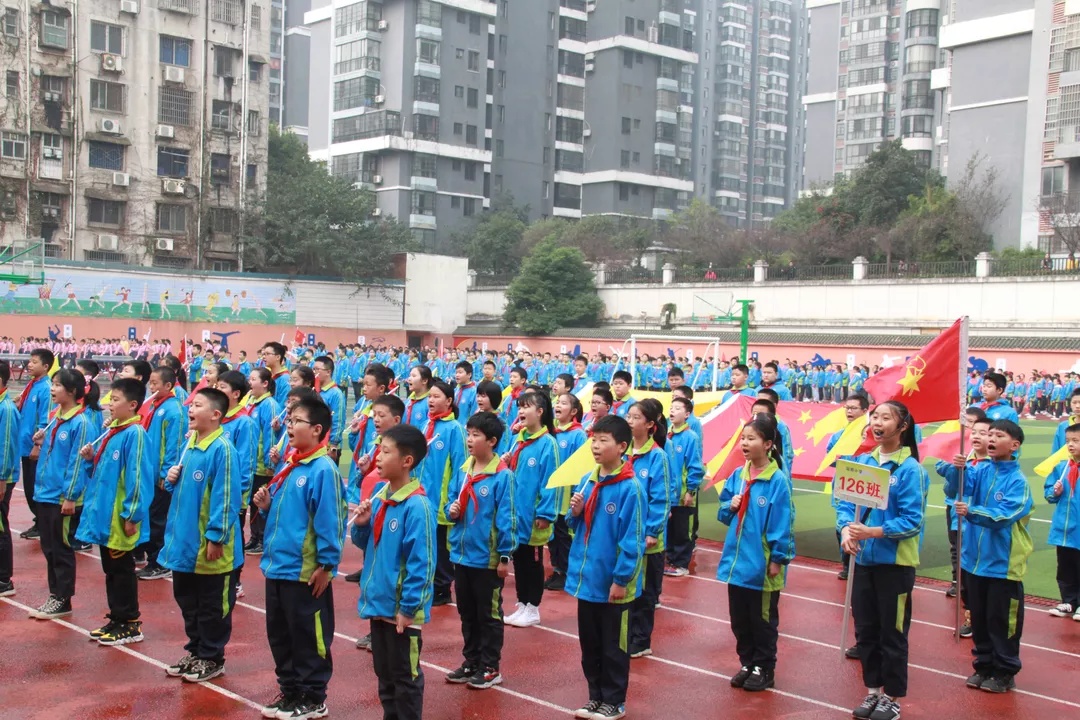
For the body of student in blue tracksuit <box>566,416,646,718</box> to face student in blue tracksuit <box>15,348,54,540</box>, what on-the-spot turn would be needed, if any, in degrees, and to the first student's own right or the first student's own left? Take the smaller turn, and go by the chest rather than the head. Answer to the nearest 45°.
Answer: approximately 90° to the first student's own right

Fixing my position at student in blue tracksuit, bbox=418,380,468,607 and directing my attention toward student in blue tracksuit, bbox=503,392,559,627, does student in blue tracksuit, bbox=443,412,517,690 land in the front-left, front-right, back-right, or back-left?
front-right

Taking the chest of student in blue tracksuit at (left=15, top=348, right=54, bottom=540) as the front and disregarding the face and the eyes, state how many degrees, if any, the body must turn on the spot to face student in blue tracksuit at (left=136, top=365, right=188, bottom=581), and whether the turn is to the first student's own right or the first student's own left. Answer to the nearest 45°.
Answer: approximately 90° to the first student's own left

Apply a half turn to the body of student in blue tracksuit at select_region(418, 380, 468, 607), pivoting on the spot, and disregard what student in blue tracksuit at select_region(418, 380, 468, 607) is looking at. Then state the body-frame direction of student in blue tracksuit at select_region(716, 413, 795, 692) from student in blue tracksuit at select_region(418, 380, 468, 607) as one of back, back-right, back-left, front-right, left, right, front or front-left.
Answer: right

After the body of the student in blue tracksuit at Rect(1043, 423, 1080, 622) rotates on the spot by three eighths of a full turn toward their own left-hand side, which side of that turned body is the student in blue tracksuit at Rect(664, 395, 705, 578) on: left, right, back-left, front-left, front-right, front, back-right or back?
back

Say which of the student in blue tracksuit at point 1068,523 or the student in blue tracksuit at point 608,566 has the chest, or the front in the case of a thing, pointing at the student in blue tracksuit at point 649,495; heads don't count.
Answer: the student in blue tracksuit at point 1068,523

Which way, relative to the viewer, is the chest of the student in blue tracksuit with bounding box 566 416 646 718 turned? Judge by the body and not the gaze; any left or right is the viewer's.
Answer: facing the viewer and to the left of the viewer

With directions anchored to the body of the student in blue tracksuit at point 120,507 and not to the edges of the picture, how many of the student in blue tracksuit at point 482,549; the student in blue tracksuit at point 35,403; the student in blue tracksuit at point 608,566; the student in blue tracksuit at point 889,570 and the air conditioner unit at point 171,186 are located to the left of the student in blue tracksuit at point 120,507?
3

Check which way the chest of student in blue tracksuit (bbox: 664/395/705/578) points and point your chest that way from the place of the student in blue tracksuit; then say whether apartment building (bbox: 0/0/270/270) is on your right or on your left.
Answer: on your right

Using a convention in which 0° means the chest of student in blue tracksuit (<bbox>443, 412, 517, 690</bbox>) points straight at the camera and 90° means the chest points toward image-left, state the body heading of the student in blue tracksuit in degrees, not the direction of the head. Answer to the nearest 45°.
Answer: approximately 45°

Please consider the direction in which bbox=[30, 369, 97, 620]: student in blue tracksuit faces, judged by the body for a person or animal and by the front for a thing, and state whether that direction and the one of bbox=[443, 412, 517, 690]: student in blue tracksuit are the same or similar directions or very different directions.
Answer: same or similar directions

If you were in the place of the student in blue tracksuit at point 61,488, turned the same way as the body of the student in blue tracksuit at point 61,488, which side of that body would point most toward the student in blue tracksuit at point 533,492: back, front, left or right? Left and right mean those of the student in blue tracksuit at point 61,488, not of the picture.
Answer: left

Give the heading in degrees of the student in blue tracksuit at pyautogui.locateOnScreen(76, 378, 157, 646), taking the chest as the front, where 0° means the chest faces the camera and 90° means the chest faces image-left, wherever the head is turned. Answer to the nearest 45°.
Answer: approximately 45°

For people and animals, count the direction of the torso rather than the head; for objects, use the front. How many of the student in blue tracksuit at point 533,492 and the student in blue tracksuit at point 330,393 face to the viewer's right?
0

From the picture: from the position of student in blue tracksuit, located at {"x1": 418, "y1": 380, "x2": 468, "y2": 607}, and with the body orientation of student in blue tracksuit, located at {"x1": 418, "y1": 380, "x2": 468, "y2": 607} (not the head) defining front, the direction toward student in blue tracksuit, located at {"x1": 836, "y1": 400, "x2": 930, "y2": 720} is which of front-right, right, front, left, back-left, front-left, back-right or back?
left

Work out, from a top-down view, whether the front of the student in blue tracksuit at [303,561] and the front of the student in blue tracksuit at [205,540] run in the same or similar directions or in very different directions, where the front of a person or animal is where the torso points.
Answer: same or similar directions

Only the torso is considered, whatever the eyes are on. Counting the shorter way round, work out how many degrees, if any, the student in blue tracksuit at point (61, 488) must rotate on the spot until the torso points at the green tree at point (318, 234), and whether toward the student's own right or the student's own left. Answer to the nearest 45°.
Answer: approximately 135° to the student's own right

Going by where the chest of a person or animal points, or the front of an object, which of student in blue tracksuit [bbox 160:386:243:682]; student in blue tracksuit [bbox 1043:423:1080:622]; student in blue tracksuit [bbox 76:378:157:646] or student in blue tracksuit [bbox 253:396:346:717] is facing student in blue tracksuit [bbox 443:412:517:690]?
student in blue tracksuit [bbox 1043:423:1080:622]

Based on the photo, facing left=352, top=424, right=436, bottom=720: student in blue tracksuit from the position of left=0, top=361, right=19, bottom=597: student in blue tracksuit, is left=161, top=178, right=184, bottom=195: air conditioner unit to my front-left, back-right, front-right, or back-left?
back-left
